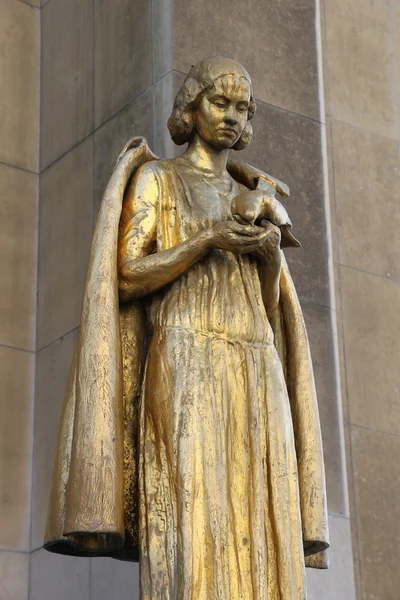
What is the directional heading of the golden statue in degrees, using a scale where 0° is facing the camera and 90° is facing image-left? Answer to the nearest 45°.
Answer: approximately 315°
